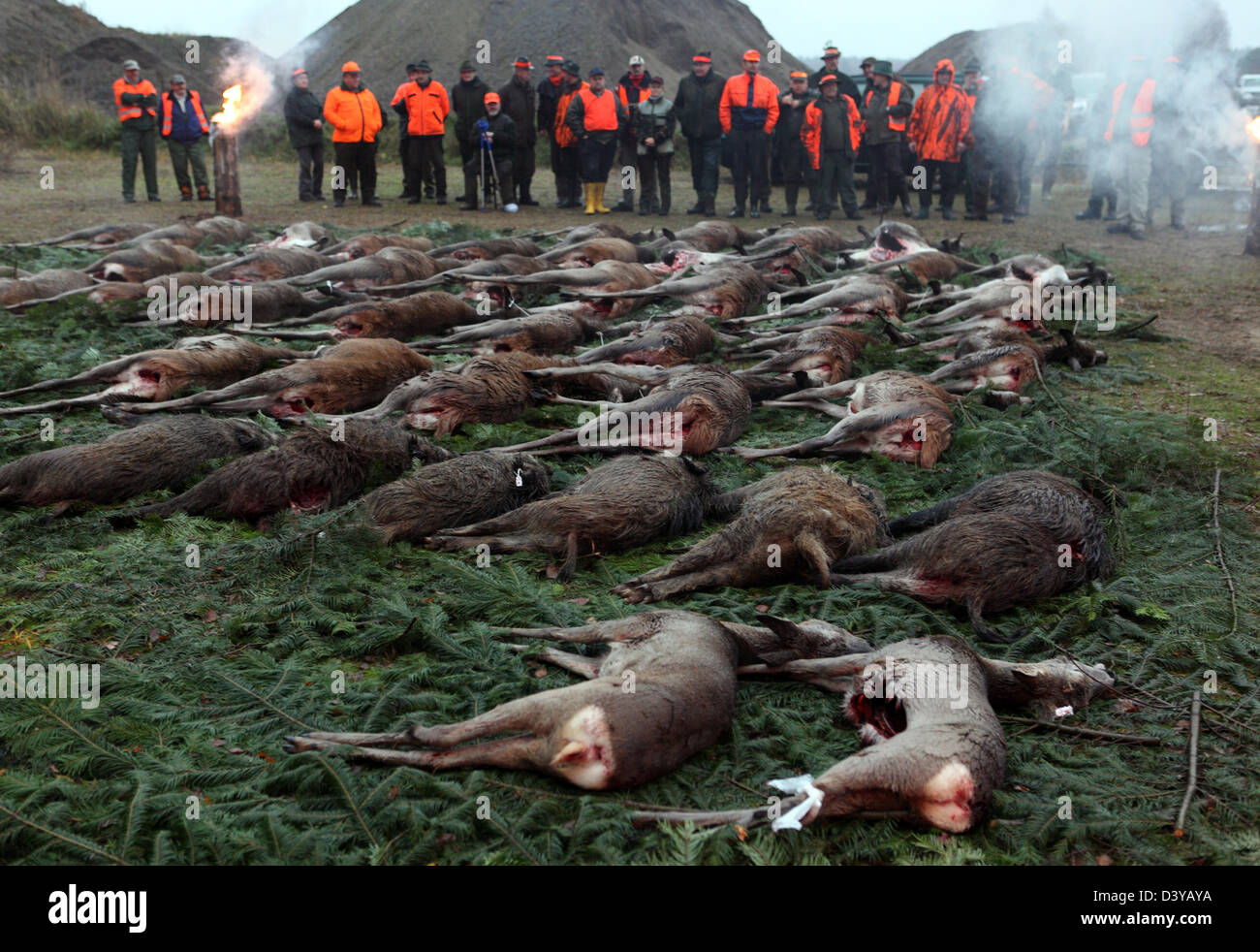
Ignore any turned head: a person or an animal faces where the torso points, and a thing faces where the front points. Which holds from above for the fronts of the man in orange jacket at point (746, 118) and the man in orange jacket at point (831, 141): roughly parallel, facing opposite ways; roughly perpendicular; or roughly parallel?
roughly parallel

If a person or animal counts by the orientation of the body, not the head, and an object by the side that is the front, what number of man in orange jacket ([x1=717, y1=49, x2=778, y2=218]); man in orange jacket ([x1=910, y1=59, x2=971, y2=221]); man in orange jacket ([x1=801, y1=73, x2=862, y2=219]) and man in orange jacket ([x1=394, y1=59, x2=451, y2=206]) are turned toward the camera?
4

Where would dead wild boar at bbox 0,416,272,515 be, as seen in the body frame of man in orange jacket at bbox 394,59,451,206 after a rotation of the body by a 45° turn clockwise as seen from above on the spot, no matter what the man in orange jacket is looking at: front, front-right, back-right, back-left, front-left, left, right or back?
front-left

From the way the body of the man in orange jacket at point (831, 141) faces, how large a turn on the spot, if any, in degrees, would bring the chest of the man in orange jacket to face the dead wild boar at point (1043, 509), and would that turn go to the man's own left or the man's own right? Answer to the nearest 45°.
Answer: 0° — they already face it

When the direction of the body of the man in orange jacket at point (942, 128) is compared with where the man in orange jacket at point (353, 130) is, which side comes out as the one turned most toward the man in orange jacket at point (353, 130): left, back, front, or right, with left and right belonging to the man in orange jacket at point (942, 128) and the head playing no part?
right

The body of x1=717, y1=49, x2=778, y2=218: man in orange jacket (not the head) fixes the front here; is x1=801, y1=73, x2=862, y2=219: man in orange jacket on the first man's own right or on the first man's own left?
on the first man's own left

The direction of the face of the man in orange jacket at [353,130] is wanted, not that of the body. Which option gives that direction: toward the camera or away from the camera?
toward the camera

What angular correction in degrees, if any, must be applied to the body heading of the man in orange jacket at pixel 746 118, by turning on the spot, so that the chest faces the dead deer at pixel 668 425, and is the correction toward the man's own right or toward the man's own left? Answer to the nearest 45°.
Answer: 0° — they already face it

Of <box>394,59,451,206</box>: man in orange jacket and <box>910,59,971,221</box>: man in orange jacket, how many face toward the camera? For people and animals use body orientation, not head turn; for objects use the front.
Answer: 2

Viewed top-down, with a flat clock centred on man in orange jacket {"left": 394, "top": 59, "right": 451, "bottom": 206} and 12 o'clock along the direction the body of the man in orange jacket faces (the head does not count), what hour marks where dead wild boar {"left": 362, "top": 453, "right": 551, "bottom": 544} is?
The dead wild boar is roughly at 12 o'clock from the man in orange jacket.

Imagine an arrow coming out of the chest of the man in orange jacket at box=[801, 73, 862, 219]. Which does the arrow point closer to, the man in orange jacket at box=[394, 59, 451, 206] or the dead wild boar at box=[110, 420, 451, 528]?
the dead wild boar

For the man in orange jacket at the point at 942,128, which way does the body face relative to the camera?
toward the camera

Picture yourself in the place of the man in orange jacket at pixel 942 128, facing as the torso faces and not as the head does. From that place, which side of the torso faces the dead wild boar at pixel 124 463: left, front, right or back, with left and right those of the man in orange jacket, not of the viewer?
front

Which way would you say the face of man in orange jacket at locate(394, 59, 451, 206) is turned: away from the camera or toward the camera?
toward the camera

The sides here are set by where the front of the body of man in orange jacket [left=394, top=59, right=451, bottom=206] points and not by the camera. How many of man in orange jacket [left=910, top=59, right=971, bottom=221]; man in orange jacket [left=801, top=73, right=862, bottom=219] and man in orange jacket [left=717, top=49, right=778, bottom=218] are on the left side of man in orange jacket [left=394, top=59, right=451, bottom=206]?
3

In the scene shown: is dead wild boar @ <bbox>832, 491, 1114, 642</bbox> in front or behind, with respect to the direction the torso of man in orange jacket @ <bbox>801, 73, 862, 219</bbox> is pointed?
in front
